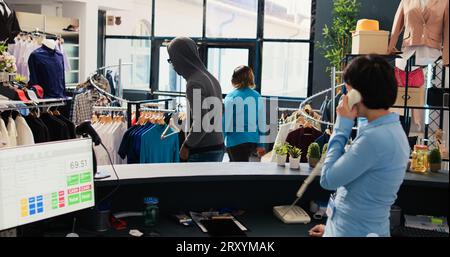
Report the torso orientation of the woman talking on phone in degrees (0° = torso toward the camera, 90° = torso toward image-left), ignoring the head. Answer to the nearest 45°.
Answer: approximately 135°

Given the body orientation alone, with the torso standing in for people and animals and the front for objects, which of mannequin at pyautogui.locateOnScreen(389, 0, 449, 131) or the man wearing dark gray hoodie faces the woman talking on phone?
the mannequin

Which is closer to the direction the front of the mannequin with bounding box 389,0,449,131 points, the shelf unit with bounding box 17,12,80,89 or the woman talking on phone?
the woman talking on phone

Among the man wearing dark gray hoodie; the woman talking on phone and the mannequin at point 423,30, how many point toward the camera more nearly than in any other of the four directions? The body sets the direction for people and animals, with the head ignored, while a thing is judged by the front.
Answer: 1

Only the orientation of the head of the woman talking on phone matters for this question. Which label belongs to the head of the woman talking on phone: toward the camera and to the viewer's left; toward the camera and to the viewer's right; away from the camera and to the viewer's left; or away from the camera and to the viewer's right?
away from the camera and to the viewer's left

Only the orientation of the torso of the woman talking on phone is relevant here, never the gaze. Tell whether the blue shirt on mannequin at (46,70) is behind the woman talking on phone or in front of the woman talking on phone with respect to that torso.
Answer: in front

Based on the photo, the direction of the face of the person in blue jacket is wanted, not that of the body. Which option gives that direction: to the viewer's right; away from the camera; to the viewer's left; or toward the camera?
away from the camera

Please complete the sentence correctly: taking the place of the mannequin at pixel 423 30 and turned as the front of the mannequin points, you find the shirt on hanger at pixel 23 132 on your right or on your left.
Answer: on your right

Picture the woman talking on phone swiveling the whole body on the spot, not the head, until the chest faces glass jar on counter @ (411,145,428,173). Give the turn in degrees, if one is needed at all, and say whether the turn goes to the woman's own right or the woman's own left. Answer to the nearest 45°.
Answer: approximately 45° to the woman's own right

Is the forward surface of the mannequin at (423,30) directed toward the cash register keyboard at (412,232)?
yes

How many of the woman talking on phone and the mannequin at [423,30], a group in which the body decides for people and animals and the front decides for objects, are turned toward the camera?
1

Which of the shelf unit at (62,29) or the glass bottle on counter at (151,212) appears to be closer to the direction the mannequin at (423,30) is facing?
the glass bottle on counter
